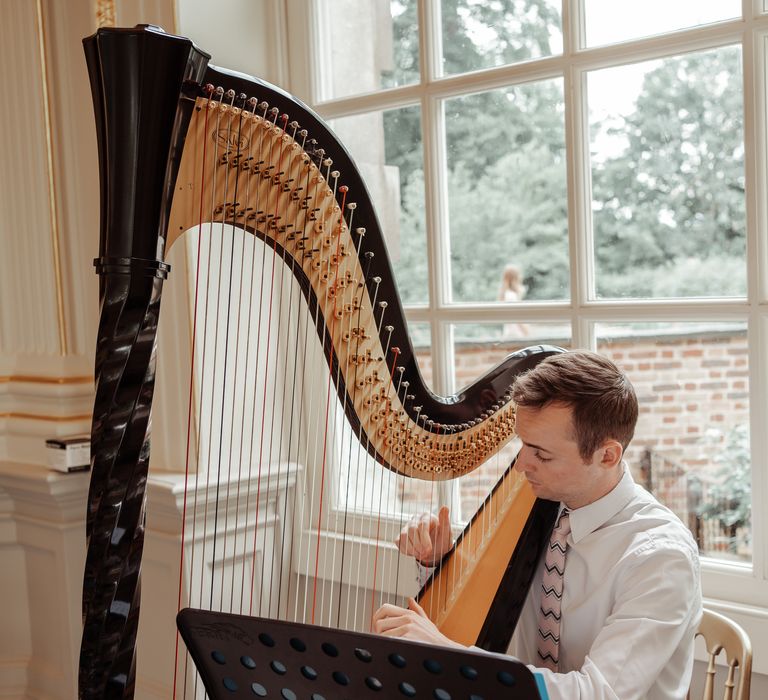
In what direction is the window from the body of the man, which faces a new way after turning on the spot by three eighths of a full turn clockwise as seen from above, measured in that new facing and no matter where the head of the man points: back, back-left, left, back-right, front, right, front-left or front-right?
front

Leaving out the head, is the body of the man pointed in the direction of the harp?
yes

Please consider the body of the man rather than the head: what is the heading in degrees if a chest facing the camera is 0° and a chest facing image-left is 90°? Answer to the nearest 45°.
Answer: approximately 45°
